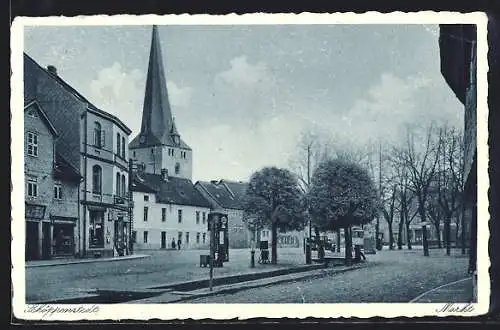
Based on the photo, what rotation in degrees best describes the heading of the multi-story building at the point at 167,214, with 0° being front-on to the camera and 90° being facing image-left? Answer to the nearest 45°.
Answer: approximately 0°

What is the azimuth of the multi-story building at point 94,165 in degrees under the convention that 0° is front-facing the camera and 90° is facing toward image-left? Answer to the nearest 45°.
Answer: approximately 315°

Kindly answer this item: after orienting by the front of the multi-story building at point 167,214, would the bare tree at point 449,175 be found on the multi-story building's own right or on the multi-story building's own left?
on the multi-story building's own left

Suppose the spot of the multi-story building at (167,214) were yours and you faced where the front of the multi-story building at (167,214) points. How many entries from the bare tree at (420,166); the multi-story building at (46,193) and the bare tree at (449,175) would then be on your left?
2

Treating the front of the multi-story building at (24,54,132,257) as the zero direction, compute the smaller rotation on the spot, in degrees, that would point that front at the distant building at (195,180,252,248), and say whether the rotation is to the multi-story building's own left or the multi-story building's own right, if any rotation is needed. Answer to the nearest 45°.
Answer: approximately 45° to the multi-story building's own left
